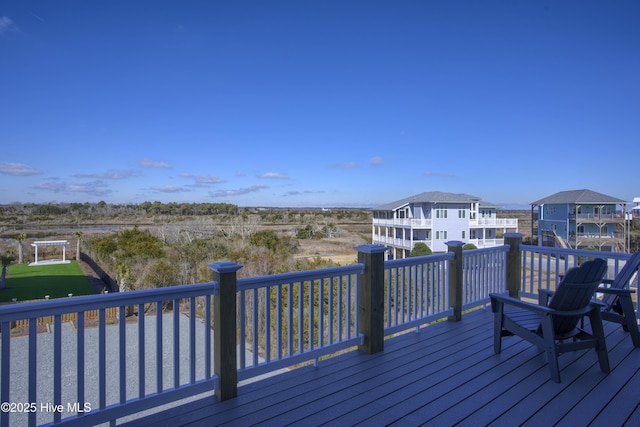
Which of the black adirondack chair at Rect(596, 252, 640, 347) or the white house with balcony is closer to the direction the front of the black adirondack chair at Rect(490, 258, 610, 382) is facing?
the white house with balcony

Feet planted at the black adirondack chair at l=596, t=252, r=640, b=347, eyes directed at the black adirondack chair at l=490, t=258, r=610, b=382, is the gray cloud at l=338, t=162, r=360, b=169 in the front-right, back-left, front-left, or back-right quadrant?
back-right

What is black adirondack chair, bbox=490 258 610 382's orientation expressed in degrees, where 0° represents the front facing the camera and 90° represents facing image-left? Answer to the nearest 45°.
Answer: approximately 135°

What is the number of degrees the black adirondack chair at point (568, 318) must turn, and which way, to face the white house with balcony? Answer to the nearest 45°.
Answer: approximately 45° to its right
